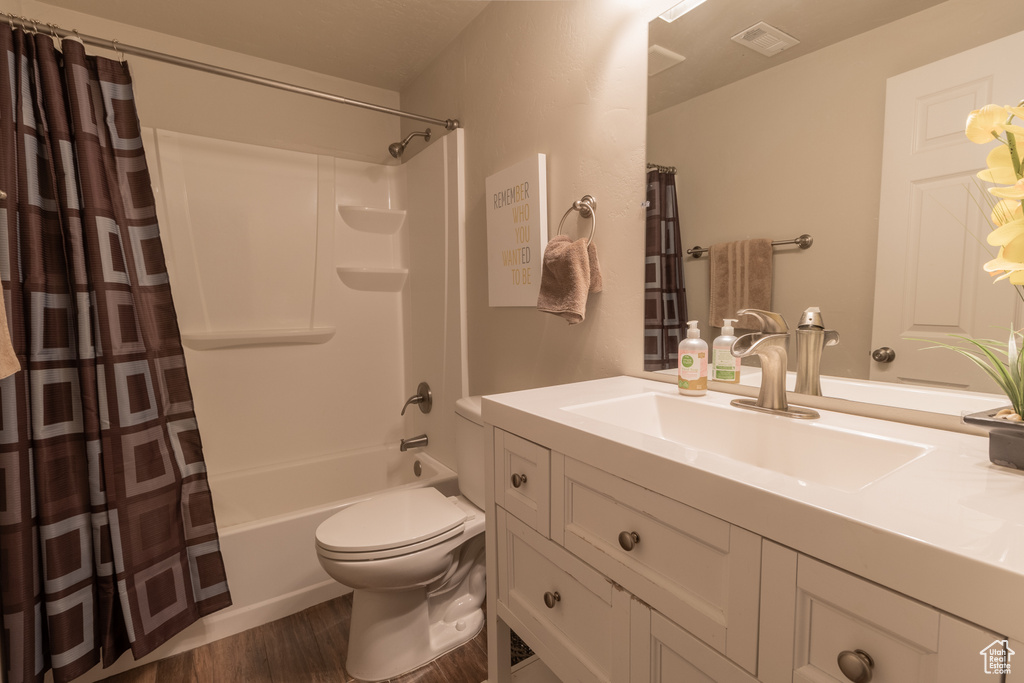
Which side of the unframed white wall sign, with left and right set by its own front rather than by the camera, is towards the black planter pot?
left

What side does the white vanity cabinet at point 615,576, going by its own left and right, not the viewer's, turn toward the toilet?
right

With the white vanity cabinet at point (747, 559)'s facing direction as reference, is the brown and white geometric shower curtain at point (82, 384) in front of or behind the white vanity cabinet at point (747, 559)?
in front

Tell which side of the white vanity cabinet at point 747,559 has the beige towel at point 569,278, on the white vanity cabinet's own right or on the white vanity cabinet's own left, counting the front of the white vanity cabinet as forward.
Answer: on the white vanity cabinet's own right

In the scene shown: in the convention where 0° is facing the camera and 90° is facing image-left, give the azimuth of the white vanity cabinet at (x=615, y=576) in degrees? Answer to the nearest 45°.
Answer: approximately 45°

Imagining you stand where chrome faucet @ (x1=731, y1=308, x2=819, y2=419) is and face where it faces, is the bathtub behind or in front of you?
in front

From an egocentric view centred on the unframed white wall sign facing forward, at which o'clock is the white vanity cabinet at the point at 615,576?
The white vanity cabinet is roughly at 10 o'clock from the unframed white wall sign.

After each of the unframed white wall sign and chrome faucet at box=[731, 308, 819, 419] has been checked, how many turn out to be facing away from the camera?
0

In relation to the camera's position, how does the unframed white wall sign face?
facing the viewer and to the left of the viewer

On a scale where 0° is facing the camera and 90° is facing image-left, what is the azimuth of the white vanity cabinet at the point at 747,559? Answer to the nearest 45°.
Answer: approximately 45°

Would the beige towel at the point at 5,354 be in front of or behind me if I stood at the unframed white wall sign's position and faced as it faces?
in front

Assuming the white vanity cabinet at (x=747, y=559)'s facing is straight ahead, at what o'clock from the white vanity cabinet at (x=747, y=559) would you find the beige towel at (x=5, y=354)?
The beige towel is roughly at 1 o'clock from the white vanity cabinet.

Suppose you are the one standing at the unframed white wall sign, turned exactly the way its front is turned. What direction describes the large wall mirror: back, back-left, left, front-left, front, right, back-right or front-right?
left

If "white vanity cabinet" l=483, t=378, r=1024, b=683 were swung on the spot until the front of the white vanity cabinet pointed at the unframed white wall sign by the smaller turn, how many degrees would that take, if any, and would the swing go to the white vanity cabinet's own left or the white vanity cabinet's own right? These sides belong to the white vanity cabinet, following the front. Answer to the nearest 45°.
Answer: approximately 90° to the white vanity cabinet's own right

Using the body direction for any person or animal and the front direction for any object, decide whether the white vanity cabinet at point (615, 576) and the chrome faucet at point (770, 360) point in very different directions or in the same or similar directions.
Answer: same or similar directions
